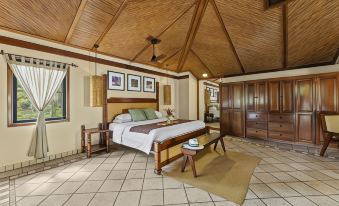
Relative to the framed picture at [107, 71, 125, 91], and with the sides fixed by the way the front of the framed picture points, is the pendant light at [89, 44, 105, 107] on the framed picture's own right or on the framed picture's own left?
on the framed picture's own right

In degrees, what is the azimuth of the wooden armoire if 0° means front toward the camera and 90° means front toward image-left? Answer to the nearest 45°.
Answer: approximately 45°

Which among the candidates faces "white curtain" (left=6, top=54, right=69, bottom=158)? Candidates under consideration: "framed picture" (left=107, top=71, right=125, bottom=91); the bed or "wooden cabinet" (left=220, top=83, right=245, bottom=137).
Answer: the wooden cabinet

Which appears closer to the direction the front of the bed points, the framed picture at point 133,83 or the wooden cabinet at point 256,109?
the wooden cabinet

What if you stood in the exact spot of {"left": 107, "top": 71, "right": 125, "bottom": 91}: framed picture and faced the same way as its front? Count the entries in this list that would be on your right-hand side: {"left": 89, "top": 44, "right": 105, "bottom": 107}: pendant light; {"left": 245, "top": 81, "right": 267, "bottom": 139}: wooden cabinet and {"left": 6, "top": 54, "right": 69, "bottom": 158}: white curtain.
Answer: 2

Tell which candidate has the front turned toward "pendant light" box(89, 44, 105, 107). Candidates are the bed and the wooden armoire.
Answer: the wooden armoire

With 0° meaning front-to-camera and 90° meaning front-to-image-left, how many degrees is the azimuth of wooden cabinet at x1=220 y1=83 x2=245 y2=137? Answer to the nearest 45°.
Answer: approximately 45°

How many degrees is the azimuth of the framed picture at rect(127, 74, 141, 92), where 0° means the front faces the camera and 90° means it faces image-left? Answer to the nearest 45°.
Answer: approximately 315°

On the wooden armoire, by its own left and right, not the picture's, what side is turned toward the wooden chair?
left

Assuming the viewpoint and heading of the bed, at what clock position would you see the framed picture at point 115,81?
The framed picture is roughly at 6 o'clock from the bed.

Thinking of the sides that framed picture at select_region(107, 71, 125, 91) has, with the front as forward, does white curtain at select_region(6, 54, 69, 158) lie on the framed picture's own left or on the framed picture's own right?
on the framed picture's own right

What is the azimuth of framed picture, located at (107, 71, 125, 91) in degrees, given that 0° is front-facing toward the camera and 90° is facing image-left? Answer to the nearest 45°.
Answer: approximately 315°
